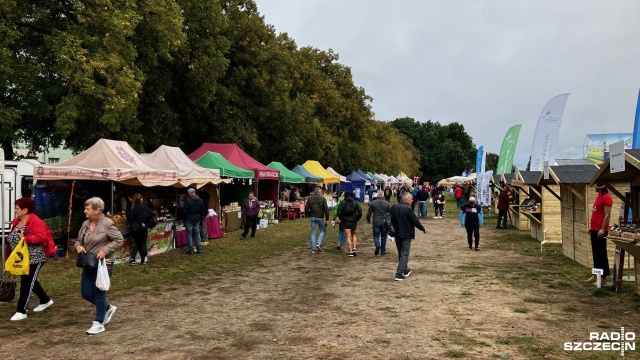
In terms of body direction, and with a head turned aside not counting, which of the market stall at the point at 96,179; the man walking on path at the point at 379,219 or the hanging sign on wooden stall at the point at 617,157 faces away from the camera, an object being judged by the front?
the man walking on path

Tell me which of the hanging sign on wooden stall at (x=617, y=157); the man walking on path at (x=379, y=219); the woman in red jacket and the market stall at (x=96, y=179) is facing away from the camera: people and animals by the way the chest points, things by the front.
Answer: the man walking on path

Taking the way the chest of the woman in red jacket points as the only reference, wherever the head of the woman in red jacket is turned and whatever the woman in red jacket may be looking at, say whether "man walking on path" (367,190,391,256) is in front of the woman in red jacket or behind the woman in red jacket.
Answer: behind

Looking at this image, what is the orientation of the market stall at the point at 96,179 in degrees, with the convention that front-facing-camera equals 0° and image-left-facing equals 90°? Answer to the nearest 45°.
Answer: approximately 315°

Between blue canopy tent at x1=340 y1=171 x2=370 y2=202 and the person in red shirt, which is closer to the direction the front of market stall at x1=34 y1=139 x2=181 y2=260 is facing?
the person in red shirt

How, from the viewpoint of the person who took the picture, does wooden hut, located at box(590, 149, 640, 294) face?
facing the viewer and to the left of the viewer

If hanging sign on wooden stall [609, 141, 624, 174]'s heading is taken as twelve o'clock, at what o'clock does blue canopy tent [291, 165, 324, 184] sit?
The blue canopy tent is roughly at 3 o'clock from the hanging sign on wooden stall.

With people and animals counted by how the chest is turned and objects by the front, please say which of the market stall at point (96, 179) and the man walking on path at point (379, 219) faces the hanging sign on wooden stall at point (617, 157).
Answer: the market stall

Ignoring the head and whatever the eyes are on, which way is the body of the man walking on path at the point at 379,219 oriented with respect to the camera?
away from the camera

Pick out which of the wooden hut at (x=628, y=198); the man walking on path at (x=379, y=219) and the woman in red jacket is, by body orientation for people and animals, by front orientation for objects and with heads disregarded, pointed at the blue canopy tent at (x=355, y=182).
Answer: the man walking on path

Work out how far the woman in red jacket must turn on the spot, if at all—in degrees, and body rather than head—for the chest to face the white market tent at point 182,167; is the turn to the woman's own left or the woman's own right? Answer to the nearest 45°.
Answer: approximately 135° to the woman's own right

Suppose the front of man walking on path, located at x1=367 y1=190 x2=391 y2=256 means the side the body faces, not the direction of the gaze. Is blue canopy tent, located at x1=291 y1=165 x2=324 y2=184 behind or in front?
in front

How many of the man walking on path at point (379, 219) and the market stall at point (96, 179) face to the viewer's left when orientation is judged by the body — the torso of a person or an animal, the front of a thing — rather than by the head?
0
